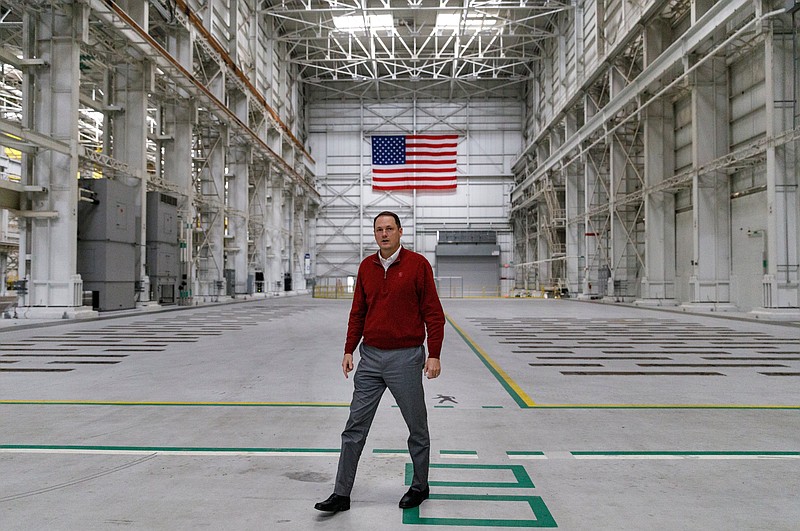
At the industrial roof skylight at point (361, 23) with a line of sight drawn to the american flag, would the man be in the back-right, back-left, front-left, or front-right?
back-right

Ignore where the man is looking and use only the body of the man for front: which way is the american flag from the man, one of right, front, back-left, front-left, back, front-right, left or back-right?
back-right

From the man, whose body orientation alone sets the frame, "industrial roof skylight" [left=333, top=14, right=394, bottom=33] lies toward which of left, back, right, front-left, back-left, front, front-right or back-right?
back-right

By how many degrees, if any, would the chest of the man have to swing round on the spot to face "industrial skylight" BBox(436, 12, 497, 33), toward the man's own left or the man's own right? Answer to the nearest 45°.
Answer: approximately 135° to the man's own right

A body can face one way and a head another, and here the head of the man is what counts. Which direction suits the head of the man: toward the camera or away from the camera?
toward the camera

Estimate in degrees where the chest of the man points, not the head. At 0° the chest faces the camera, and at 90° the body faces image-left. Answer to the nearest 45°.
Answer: approximately 45°

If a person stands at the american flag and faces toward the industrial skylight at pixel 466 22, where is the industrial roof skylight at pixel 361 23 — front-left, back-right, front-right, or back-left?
front-right
